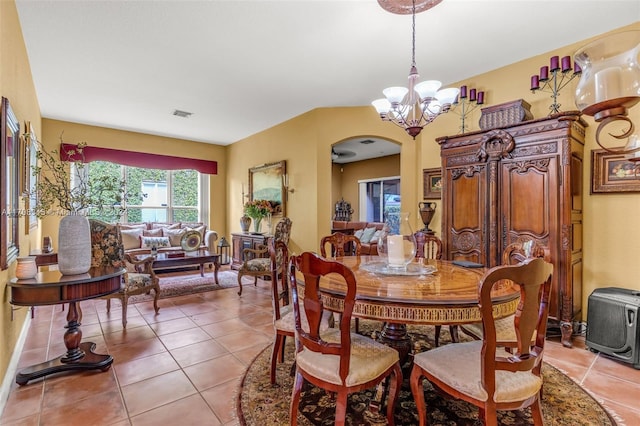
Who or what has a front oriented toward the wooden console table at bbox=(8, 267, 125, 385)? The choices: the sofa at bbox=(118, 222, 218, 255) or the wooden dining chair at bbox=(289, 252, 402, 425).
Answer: the sofa

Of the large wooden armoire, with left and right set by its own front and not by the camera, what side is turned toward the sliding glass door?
right

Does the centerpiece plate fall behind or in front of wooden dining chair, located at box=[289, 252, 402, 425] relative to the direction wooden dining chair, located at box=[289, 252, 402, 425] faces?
in front

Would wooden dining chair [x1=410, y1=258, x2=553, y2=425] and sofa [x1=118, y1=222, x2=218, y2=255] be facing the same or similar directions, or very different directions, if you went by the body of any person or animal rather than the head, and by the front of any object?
very different directions

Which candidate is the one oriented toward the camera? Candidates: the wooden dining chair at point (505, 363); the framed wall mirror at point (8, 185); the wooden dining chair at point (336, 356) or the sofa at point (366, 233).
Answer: the sofa

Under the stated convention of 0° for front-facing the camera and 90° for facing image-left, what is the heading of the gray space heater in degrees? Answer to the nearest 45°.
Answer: approximately 45°

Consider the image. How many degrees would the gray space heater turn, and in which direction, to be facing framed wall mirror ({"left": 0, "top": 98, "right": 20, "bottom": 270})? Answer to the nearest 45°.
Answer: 0° — it already faces it

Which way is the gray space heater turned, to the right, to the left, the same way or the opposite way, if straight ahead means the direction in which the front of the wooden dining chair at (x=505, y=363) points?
to the left

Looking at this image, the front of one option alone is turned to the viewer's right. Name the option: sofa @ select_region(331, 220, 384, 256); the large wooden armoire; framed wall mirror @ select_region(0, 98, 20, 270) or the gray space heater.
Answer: the framed wall mirror

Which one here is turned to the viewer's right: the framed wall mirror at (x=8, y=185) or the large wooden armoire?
the framed wall mirror

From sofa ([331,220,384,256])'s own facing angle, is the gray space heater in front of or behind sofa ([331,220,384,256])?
in front

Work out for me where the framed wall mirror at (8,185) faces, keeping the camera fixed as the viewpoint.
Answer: facing to the right of the viewer

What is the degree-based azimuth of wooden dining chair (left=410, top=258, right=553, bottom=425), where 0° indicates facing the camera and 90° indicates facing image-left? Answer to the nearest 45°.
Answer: approximately 135°
